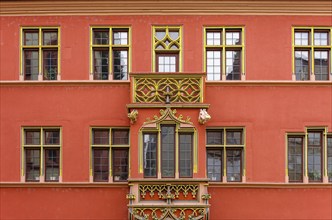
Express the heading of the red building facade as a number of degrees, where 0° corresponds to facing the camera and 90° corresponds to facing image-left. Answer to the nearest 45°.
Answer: approximately 0°
